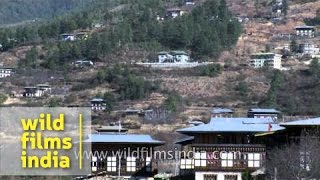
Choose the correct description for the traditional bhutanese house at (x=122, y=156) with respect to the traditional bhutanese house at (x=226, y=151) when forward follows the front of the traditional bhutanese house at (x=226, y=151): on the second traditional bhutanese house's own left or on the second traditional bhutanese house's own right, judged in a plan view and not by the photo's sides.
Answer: on the second traditional bhutanese house's own right

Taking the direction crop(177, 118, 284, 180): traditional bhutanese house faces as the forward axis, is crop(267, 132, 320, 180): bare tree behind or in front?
in front

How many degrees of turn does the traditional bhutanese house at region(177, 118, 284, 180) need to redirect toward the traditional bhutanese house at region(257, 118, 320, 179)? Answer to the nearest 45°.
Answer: approximately 45° to its left

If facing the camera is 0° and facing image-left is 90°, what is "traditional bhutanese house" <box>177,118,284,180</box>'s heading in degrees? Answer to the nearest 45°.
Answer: approximately 0°

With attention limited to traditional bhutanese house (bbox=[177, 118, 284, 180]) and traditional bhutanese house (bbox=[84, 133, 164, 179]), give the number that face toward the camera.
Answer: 2

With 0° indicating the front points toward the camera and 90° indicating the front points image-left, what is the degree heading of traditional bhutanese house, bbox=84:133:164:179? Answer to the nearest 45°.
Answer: approximately 0°
